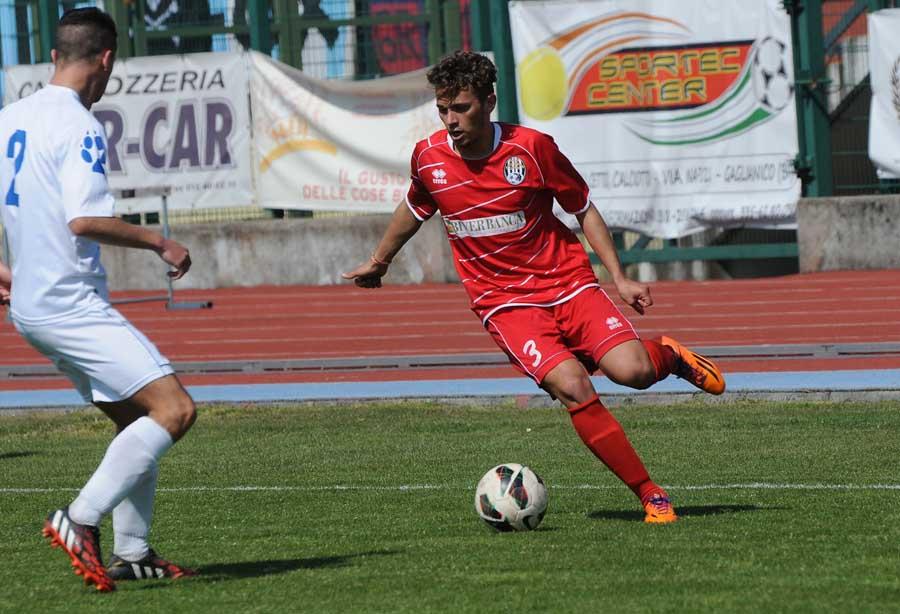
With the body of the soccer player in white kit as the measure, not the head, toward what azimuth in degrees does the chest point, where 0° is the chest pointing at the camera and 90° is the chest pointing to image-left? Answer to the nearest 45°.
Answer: approximately 225°

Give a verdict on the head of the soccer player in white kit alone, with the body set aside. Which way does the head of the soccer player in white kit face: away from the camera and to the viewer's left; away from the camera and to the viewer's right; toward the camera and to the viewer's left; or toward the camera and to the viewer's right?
away from the camera and to the viewer's right

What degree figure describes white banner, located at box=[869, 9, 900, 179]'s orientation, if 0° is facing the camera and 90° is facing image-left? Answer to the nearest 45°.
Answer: approximately 0°

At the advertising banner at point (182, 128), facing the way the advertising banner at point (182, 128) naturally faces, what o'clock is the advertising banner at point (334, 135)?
the advertising banner at point (334, 135) is roughly at 10 o'clock from the advertising banner at point (182, 128).

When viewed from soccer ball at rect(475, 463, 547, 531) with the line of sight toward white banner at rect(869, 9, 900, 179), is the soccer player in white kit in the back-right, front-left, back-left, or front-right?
back-left

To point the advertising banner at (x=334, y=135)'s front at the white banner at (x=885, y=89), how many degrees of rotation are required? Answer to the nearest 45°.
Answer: approximately 45° to its left

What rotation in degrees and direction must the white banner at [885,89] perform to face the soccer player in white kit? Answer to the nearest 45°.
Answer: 0° — it already faces them
